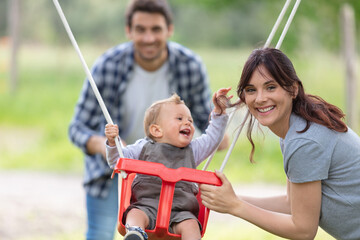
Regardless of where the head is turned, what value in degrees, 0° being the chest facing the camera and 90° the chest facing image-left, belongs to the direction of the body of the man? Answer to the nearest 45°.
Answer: approximately 0°

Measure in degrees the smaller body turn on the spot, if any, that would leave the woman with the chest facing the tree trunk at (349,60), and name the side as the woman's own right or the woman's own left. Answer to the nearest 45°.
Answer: approximately 90° to the woman's own right

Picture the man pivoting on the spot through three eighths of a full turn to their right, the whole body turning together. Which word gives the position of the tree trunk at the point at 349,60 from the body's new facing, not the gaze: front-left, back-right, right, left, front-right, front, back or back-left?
right

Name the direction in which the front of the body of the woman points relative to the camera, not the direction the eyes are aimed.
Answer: to the viewer's left
